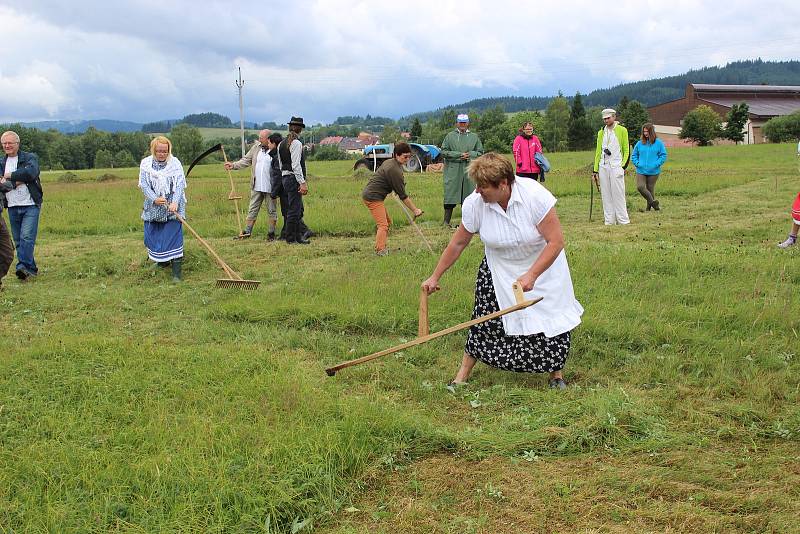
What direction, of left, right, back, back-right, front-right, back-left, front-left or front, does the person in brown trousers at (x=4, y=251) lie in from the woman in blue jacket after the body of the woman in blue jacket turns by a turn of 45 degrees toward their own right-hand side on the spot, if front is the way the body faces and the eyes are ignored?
front

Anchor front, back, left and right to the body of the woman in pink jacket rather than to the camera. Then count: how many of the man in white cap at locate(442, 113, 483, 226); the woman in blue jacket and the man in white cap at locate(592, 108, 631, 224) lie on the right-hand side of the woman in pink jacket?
1

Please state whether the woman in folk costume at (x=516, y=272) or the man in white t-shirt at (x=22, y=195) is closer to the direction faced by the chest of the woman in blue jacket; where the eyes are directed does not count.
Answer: the woman in folk costume

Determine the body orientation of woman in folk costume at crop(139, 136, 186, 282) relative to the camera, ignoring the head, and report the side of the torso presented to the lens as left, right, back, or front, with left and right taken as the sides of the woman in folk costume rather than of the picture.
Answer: front

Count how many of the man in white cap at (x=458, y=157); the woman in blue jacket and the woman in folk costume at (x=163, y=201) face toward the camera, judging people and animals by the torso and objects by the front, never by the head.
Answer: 3

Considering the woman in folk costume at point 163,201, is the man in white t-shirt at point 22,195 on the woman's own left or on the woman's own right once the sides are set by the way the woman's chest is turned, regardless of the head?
on the woman's own right

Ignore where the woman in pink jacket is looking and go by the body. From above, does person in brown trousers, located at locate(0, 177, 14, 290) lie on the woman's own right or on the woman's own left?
on the woman's own right

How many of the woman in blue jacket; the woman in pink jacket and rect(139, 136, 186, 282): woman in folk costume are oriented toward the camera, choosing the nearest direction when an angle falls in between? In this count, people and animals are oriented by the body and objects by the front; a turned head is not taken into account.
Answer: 3

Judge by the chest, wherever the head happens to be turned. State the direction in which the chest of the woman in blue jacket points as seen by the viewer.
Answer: toward the camera

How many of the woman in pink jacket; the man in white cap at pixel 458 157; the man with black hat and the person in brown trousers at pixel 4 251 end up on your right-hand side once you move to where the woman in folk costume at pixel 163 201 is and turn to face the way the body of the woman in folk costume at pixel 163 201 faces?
1

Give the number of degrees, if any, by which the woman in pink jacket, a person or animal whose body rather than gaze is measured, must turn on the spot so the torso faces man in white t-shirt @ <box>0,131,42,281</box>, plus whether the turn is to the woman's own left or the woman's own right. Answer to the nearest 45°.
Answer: approximately 45° to the woman's own right

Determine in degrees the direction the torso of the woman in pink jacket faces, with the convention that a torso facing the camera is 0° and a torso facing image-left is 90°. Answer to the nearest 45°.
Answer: approximately 0°
